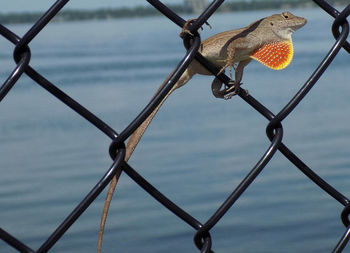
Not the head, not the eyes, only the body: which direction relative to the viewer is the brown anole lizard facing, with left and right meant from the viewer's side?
facing to the right of the viewer
